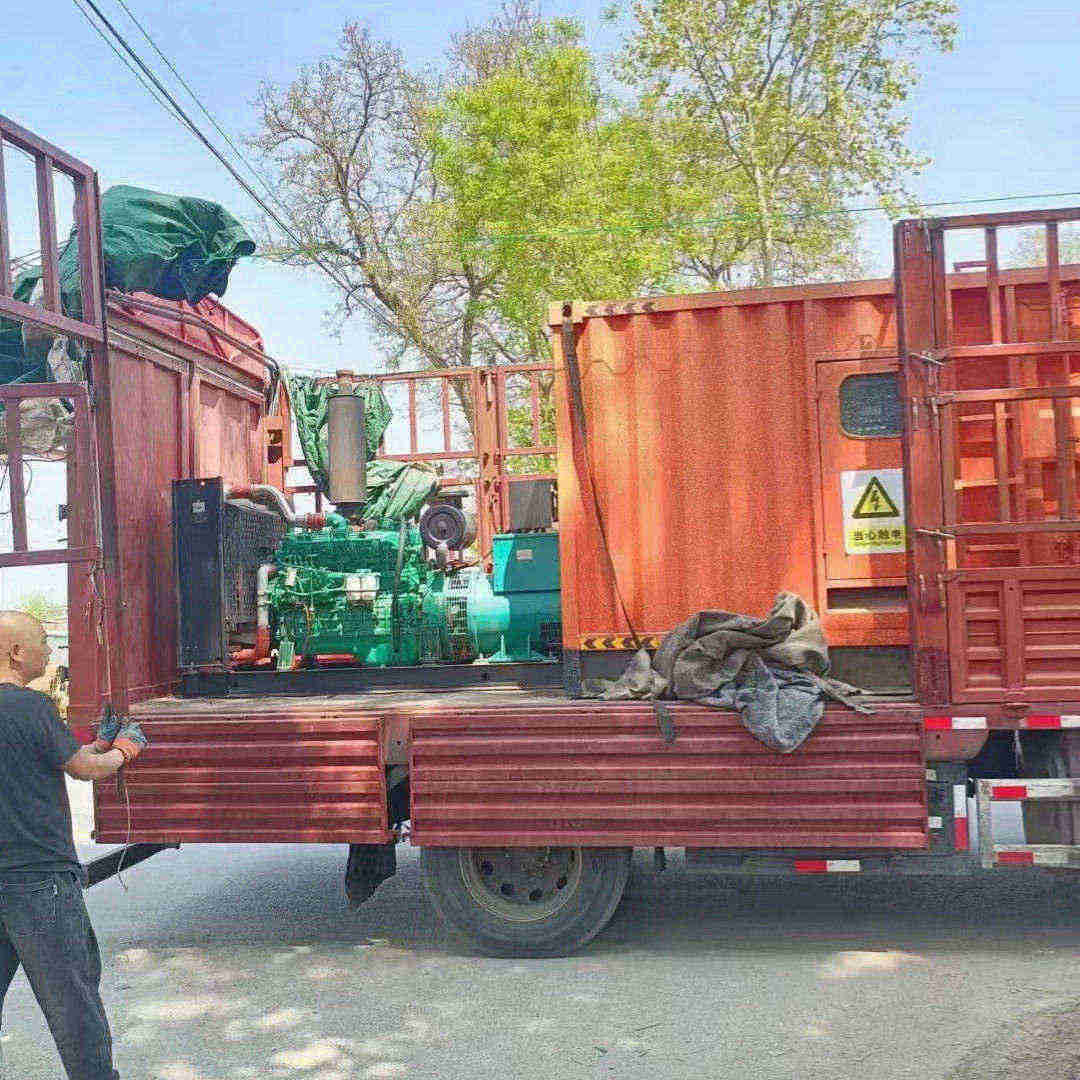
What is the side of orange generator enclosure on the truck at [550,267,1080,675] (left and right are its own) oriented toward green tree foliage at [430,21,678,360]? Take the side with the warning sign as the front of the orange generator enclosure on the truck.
back

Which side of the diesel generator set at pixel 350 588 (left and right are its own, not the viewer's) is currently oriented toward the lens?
left

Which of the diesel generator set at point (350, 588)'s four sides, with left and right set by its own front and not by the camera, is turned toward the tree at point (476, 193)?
right

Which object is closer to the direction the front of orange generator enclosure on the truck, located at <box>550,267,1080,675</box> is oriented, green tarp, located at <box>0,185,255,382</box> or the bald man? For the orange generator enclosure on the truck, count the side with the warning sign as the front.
the bald man

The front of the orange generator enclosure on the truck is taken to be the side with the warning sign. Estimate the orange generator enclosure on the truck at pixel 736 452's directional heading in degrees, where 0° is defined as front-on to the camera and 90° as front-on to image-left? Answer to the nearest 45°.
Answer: approximately 0°

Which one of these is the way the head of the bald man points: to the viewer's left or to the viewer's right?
to the viewer's right

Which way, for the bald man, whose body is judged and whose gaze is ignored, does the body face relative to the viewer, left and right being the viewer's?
facing away from the viewer and to the right of the viewer

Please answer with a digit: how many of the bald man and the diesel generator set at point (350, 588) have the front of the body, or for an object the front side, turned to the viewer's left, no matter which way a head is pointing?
1

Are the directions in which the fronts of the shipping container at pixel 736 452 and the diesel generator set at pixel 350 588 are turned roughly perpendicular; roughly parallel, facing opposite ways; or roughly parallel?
roughly perpendicular
